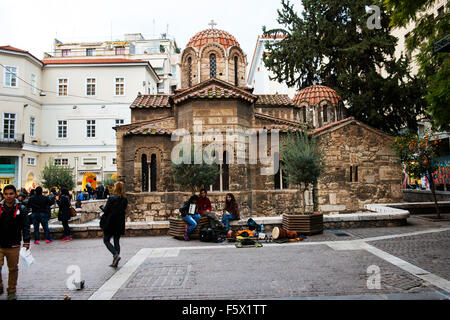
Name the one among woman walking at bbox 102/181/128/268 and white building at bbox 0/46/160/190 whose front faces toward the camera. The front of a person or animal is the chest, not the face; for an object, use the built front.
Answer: the white building

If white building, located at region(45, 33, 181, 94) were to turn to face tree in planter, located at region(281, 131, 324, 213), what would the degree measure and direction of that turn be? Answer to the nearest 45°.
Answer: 0° — it already faces it

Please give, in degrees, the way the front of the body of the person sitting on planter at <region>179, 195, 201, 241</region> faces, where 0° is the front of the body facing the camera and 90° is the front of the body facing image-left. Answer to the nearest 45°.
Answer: approximately 315°

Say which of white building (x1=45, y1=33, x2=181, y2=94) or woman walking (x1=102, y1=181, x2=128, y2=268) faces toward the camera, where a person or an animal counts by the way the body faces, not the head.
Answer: the white building

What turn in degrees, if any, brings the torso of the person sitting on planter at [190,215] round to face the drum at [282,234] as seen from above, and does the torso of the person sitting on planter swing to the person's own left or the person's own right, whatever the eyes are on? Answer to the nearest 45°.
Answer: approximately 45° to the person's own left

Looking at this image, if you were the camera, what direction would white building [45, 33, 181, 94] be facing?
facing the viewer

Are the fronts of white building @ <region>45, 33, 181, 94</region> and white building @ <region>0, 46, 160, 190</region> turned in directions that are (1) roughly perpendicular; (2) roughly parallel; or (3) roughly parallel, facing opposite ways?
roughly parallel

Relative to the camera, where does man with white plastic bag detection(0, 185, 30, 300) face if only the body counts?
toward the camera

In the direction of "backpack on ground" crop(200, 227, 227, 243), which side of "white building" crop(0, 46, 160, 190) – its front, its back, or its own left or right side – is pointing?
front

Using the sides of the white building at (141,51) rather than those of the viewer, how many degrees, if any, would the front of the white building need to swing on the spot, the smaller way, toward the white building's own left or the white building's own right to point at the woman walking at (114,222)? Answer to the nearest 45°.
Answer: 0° — it already faces them

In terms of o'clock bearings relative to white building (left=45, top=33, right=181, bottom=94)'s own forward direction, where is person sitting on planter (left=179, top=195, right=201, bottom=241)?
The person sitting on planter is roughly at 12 o'clock from the white building.
